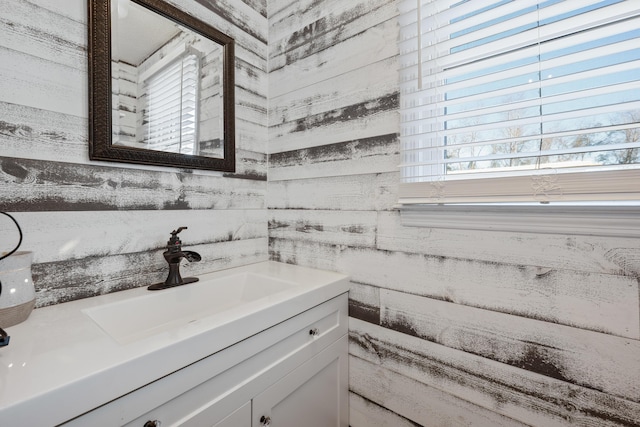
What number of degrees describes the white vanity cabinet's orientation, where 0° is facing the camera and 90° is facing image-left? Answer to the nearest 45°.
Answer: approximately 315°
